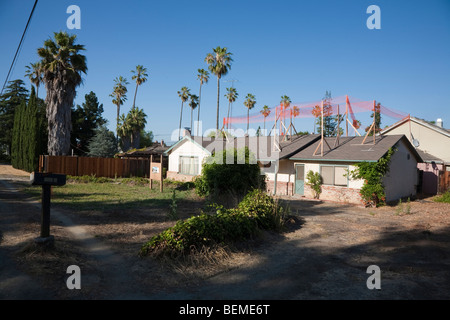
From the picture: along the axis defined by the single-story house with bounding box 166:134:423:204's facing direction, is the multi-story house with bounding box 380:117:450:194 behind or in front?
behind

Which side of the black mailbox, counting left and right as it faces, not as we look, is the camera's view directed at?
left

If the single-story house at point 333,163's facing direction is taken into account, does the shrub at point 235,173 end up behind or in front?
in front

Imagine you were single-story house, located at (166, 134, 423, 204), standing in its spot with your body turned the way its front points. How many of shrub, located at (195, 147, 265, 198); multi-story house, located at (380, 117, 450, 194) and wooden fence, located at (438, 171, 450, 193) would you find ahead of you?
1

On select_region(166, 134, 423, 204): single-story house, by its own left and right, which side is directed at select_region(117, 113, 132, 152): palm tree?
right

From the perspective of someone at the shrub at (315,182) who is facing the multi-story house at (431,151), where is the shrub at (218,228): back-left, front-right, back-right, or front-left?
back-right

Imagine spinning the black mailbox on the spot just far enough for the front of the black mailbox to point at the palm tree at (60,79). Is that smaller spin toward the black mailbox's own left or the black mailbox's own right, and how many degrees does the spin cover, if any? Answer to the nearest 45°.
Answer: approximately 90° to the black mailbox's own right

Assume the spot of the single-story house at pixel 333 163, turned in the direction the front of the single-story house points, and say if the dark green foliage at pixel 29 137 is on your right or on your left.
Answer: on your right

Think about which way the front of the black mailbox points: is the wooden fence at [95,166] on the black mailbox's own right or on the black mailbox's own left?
on the black mailbox's own right

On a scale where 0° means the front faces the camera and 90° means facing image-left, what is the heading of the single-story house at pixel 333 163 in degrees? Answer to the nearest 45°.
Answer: approximately 45°

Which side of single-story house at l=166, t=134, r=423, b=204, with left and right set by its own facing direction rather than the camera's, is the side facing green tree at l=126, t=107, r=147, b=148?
right

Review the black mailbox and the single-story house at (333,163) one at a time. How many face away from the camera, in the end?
0
